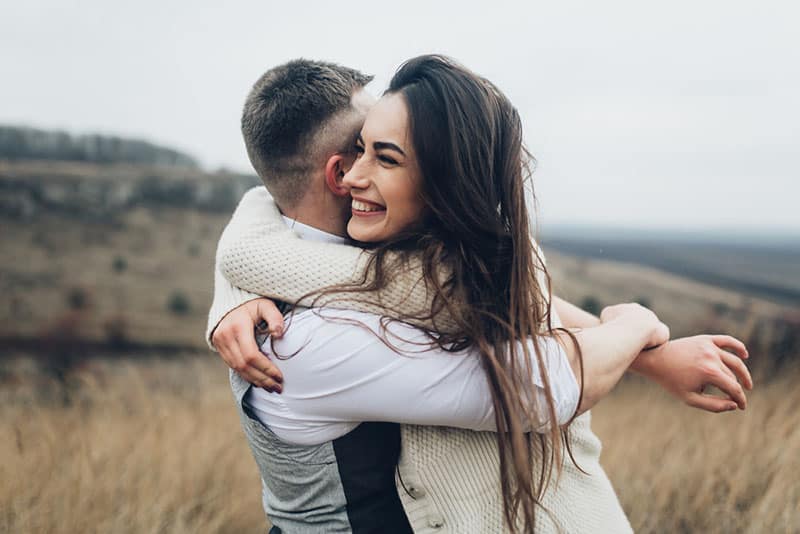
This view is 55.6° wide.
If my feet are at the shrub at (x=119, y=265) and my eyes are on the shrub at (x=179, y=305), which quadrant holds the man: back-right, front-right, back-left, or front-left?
front-right

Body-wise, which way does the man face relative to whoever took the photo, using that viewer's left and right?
facing away from the viewer and to the right of the viewer

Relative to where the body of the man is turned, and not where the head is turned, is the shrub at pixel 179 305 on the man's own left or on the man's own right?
on the man's own left

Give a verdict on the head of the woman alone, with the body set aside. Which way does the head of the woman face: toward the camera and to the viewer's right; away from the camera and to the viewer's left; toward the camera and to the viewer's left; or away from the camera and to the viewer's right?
toward the camera and to the viewer's left

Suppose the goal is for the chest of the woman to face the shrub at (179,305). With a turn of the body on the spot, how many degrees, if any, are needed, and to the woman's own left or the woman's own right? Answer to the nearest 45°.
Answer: approximately 90° to the woman's own right

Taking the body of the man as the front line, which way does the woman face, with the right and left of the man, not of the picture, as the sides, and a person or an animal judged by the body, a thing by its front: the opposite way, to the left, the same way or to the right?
the opposite way

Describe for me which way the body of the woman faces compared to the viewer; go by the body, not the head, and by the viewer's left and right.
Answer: facing the viewer and to the left of the viewer
